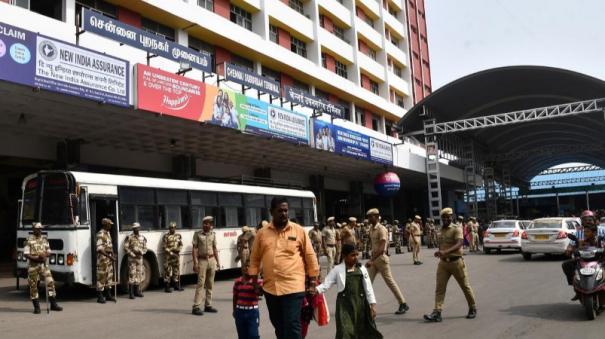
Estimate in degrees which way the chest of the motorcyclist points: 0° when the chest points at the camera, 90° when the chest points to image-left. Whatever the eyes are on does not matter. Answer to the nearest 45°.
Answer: approximately 0°

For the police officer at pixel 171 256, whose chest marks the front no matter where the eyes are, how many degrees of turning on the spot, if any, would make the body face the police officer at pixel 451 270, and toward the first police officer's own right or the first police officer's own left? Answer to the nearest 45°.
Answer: approximately 45° to the first police officer's own left

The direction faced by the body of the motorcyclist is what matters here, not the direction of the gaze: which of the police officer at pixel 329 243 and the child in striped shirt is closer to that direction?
the child in striped shirt

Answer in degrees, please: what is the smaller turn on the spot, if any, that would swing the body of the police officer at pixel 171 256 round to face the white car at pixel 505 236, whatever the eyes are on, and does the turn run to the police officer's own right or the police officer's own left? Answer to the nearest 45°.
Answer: approximately 135° to the police officer's own left

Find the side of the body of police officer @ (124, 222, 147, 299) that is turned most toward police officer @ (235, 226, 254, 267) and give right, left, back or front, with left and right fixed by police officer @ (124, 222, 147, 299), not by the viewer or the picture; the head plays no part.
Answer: left

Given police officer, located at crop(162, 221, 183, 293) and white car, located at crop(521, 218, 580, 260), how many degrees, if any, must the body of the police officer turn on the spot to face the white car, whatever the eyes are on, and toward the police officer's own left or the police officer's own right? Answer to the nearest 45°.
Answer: approximately 90° to the police officer's own left
